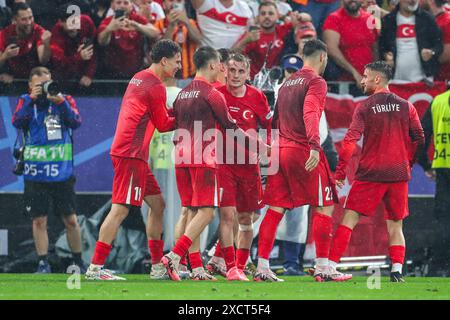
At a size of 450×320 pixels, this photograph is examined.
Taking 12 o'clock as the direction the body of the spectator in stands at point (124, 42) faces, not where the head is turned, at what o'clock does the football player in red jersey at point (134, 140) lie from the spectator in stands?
The football player in red jersey is roughly at 12 o'clock from the spectator in stands.

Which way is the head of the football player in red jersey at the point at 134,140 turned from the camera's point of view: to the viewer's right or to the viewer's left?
to the viewer's right

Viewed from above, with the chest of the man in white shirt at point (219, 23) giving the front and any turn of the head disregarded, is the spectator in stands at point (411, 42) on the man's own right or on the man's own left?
on the man's own left

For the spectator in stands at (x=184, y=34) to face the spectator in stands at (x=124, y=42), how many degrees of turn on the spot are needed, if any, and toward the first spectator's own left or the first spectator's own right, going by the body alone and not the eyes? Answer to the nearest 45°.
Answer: approximately 90° to the first spectator's own right

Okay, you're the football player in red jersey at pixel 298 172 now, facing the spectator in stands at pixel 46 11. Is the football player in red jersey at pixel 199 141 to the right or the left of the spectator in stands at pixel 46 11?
left

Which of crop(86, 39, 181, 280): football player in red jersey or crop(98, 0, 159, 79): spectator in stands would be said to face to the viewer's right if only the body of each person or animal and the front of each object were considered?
the football player in red jersey

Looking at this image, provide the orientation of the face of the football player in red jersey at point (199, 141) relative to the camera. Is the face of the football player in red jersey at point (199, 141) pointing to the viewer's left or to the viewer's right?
to the viewer's right

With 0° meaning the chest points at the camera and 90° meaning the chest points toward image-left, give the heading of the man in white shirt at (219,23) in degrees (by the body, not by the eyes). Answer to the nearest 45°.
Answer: approximately 0°

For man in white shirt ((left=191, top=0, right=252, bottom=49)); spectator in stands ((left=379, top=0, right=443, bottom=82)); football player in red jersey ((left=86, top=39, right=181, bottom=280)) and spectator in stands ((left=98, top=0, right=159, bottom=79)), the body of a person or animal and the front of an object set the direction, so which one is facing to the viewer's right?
the football player in red jersey
